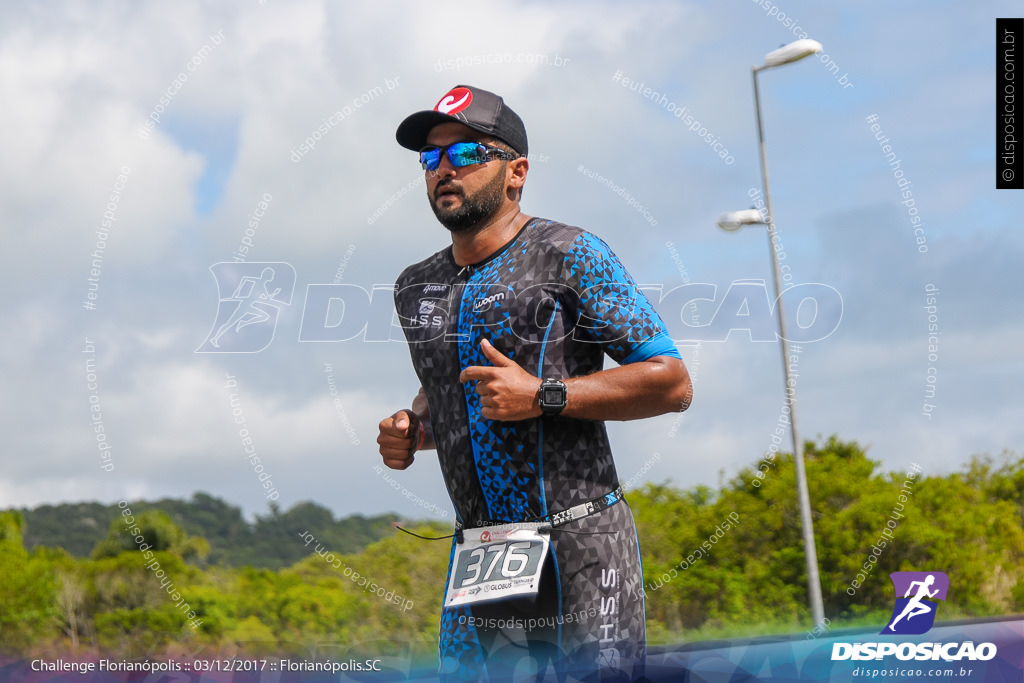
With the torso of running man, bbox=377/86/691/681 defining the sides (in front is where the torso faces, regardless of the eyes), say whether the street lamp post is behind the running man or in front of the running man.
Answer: behind

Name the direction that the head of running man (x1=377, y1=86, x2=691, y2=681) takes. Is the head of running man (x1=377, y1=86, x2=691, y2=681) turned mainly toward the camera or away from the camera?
toward the camera

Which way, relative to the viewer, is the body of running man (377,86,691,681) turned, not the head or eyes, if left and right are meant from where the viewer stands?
facing the viewer and to the left of the viewer
